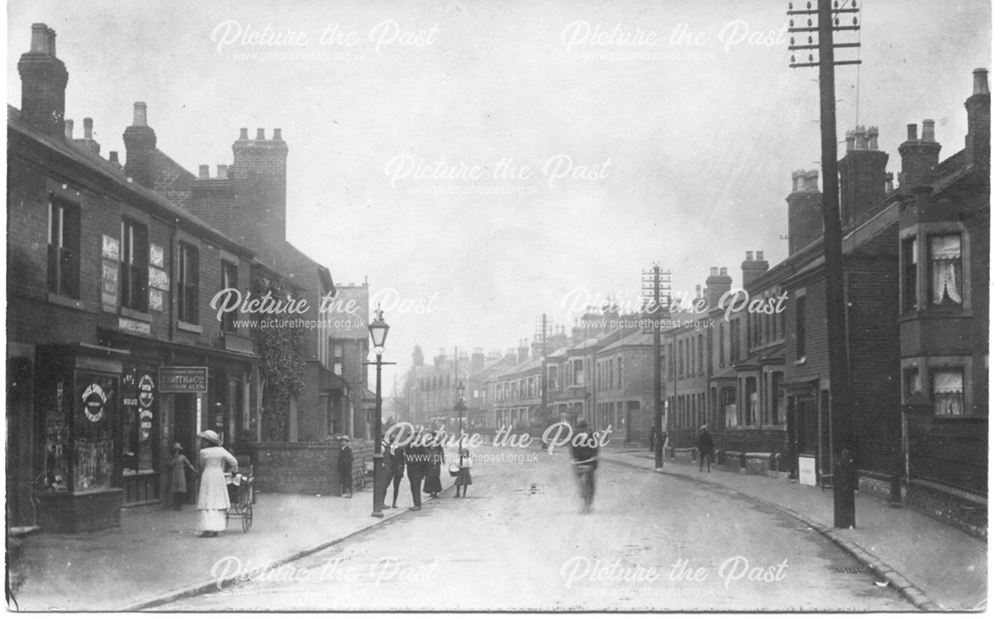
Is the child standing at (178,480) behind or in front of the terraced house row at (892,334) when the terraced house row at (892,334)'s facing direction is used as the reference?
in front

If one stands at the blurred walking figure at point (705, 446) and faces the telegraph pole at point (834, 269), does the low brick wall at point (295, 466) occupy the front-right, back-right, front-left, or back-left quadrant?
front-right

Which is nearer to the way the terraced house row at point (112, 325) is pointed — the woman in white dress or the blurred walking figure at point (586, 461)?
the woman in white dress

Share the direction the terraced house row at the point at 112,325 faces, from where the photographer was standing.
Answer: facing the viewer and to the right of the viewer

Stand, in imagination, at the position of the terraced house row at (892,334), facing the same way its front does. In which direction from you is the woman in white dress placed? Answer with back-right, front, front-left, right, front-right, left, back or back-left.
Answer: front

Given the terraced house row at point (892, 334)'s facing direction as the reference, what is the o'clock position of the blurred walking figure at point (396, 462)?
The blurred walking figure is roughly at 1 o'clock from the terraced house row.

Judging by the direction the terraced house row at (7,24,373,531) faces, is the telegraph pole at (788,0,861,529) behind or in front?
in front

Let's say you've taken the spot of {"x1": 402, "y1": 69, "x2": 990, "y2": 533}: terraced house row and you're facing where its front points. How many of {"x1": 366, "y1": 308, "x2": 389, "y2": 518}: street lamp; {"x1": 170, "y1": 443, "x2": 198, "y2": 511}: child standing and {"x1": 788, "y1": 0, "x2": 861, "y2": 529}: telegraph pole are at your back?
0

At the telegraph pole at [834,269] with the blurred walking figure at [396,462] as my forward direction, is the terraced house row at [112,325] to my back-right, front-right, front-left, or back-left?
front-left

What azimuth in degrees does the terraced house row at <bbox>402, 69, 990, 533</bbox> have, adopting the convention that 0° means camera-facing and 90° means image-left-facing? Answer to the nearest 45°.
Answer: approximately 45°

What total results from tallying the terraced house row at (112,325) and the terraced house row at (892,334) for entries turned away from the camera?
0

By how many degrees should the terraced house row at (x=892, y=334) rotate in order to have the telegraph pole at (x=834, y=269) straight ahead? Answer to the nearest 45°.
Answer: approximately 45° to its left
